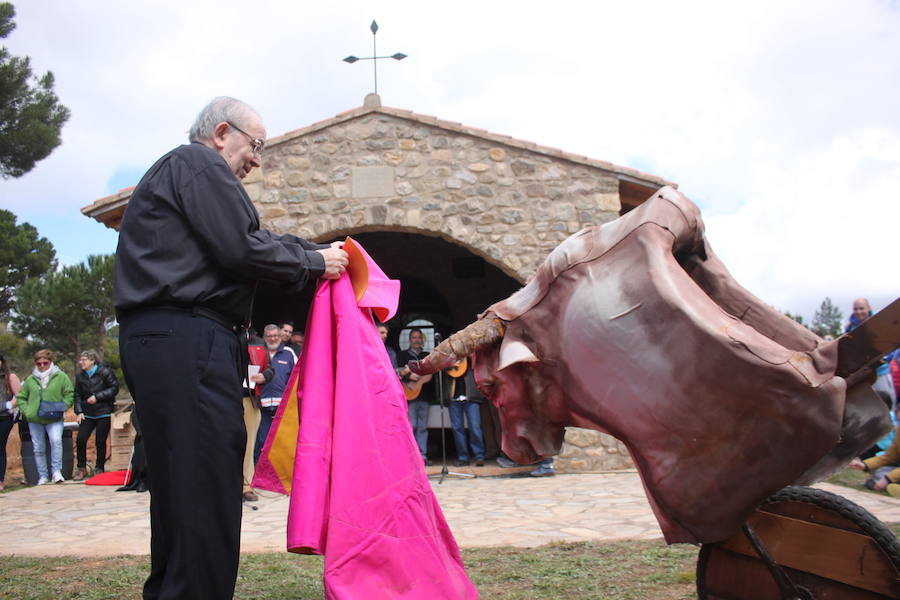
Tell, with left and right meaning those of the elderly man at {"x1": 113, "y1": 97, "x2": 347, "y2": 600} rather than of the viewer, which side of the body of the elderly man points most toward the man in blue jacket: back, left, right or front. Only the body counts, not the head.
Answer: left

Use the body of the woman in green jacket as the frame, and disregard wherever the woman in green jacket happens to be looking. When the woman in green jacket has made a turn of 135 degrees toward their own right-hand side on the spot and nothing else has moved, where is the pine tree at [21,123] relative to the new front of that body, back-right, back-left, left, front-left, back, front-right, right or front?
front-right

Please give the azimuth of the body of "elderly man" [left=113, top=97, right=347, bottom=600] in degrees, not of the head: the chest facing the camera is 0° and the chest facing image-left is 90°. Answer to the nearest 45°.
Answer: approximately 270°

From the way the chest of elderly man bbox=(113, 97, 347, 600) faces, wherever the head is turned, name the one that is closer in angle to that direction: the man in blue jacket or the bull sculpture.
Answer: the bull sculpture

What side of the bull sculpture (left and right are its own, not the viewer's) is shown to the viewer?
left

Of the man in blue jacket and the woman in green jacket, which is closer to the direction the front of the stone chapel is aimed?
the man in blue jacket

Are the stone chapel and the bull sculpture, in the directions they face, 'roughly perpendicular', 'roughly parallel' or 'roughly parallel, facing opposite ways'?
roughly perpendicular

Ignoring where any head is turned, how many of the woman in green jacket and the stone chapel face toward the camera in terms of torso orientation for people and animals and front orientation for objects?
2

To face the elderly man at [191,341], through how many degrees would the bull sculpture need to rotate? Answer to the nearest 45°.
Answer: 0° — it already faces them
